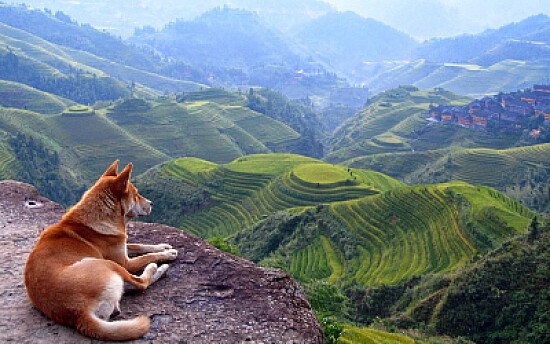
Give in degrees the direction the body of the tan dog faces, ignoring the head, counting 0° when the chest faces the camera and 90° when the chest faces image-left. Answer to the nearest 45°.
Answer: approximately 225°

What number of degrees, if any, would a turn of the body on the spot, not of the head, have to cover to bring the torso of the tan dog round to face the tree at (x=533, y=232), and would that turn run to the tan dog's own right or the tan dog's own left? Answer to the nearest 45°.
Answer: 0° — it already faces it
